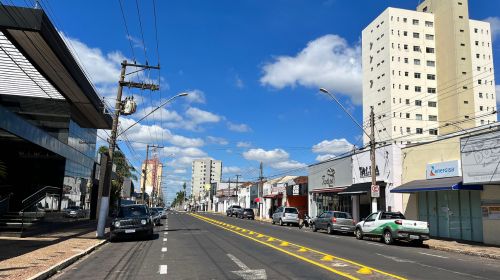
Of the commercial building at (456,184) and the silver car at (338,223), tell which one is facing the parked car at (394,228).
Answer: the commercial building

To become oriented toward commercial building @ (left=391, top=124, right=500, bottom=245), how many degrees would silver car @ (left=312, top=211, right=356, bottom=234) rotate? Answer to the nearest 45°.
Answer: approximately 180°

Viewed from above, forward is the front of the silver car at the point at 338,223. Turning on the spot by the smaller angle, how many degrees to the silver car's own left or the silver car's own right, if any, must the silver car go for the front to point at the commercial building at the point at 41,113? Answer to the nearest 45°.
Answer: approximately 90° to the silver car's own left

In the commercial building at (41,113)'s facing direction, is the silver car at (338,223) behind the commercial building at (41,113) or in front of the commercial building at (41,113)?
in front

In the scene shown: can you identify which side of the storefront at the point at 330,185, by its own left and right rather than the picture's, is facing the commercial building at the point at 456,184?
left

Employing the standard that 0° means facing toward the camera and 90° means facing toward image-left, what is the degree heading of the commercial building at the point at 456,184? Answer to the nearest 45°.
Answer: approximately 45°

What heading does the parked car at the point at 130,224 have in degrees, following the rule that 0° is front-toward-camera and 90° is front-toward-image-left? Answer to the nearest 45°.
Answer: approximately 0°

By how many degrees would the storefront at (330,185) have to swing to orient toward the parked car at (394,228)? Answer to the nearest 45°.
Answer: approximately 45° to its left

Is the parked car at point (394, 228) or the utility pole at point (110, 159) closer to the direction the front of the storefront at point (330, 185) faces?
the utility pole

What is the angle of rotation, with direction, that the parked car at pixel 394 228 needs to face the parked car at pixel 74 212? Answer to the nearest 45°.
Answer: approximately 45° to its left

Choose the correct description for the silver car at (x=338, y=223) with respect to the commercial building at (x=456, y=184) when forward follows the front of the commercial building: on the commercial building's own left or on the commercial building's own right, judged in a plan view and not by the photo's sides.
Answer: on the commercial building's own right

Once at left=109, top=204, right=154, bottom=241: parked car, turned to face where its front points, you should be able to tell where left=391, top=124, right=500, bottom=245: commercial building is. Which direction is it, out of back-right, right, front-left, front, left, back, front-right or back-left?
left
